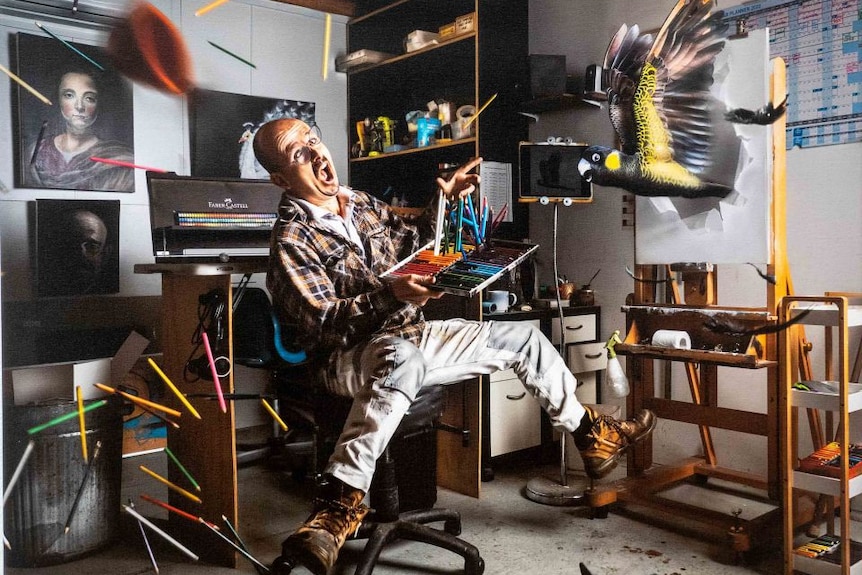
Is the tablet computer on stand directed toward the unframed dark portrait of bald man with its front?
no

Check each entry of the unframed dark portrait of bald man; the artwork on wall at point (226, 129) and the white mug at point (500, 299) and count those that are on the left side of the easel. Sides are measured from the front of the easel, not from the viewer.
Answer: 0

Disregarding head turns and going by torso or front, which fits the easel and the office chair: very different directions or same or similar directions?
very different directions

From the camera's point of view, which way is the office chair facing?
to the viewer's right

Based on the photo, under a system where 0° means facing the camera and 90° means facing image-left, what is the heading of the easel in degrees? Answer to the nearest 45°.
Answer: approximately 45°

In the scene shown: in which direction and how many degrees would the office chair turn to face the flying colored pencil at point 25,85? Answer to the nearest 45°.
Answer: approximately 135° to its left

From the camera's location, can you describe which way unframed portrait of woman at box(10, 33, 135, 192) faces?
facing the viewer

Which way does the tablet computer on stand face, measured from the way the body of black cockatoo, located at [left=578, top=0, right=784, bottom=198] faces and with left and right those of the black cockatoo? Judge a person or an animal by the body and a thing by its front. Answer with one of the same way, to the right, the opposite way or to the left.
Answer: to the left

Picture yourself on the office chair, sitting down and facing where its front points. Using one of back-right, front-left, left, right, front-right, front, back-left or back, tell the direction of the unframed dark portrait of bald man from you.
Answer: back-left

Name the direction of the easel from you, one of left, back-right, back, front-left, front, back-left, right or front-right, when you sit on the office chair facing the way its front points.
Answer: front

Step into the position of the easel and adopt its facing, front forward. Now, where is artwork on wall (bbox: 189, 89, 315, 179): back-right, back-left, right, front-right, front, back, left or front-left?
front-right

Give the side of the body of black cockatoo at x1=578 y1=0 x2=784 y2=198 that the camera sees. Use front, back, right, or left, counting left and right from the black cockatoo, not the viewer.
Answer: left

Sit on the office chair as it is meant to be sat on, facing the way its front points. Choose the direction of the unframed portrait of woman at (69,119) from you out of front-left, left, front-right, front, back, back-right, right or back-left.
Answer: back-left

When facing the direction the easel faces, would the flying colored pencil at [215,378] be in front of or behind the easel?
in front

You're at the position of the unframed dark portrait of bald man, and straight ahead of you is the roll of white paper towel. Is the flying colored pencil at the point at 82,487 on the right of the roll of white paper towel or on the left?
right

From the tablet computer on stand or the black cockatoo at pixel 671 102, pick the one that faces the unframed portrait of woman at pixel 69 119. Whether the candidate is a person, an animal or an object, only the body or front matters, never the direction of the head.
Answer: the black cockatoo
